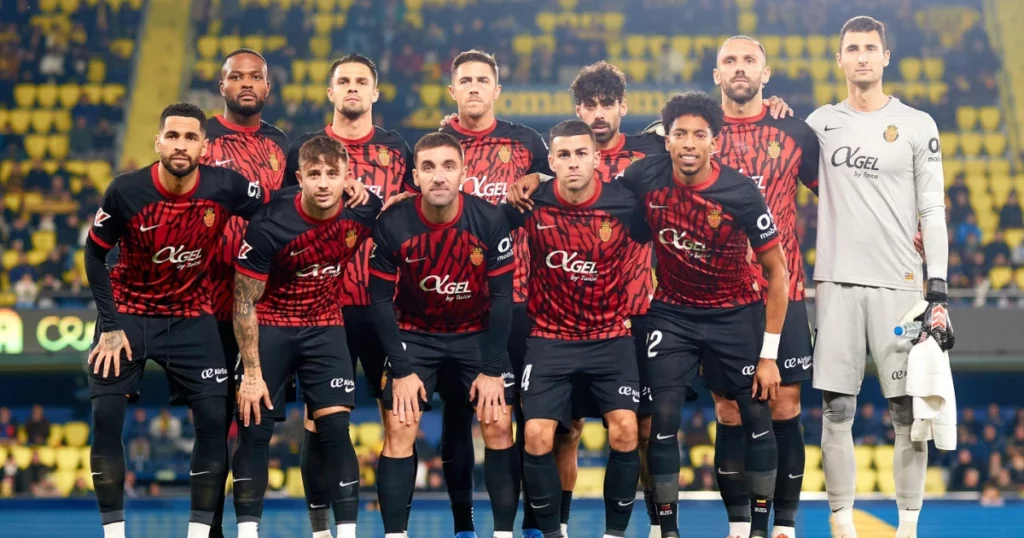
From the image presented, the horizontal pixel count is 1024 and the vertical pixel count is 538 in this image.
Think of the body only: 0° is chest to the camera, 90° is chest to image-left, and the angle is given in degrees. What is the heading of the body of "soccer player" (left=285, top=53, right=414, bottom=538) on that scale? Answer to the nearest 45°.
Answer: approximately 0°

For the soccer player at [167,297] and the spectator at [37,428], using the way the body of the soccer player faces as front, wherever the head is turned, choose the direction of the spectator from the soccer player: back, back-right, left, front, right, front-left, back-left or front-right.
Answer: back

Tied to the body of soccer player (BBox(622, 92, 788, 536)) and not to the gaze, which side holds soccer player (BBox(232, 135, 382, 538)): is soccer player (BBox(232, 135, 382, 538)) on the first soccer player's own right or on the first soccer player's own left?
on the first soccer player's own right

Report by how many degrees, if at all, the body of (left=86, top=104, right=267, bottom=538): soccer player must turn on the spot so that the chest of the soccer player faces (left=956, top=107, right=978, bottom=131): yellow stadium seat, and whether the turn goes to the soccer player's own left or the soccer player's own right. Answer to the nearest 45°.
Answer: approximately 135° to the soccer player's own left

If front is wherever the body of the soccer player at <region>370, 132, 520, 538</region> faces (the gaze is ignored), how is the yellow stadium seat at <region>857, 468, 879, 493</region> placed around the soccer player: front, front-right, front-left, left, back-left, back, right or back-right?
back-left

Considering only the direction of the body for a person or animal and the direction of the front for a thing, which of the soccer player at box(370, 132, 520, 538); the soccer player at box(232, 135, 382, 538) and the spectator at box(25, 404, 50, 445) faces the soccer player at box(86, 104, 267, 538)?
the spectator

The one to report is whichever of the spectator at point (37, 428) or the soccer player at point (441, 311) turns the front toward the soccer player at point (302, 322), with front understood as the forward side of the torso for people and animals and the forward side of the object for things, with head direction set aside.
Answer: the spectator

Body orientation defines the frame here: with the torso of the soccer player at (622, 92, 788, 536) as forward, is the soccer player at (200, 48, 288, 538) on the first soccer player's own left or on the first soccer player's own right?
on the first soccer player's own right

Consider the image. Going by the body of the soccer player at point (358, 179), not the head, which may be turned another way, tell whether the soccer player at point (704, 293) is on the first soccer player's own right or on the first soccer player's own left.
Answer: on the first soccer player's own left

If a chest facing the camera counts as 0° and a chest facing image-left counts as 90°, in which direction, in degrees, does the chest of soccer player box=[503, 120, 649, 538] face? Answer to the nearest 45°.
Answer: approximately 0°

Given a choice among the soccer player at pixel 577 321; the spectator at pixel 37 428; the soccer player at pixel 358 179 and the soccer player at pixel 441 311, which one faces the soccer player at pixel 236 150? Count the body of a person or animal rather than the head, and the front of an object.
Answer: the spectator
